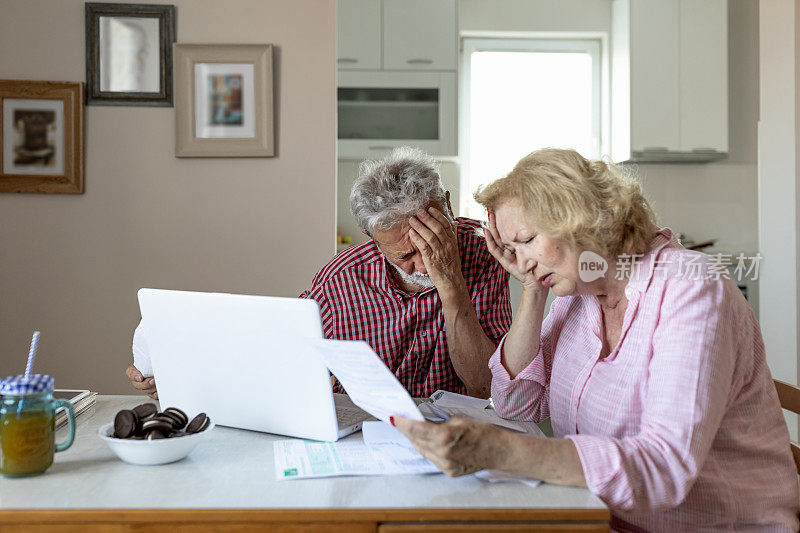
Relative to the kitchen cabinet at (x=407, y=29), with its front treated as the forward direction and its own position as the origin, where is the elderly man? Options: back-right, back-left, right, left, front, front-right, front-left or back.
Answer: front

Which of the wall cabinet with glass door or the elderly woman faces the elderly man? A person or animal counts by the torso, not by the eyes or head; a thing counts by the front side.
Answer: the wall cabinet with glass door

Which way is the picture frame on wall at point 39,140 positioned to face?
toward the camera

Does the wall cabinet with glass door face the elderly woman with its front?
yes

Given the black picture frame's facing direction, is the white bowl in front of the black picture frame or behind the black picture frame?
in front

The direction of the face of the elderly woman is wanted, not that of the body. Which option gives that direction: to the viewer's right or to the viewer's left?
to the viewer's left

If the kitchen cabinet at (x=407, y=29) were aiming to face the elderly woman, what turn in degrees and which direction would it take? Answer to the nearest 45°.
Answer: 0° — it already faces them

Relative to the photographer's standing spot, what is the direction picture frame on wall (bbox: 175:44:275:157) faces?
facing the viewer

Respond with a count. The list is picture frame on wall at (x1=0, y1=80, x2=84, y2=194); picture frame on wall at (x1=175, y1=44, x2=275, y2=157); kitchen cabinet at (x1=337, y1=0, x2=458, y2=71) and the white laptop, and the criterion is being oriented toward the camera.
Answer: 3

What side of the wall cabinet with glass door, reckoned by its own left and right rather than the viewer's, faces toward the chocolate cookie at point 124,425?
front

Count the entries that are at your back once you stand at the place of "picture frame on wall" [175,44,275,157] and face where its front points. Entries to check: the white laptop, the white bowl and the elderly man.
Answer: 0

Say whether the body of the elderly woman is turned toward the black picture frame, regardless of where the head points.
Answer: no

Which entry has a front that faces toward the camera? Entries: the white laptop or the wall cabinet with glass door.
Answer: the wall cabinet with glass door

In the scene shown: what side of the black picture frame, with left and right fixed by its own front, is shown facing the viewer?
front

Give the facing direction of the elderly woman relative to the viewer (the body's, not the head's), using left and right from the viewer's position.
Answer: facing the viewer and to the left of the viewer

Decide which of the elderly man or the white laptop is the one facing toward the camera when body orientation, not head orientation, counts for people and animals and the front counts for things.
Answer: the elderly man
